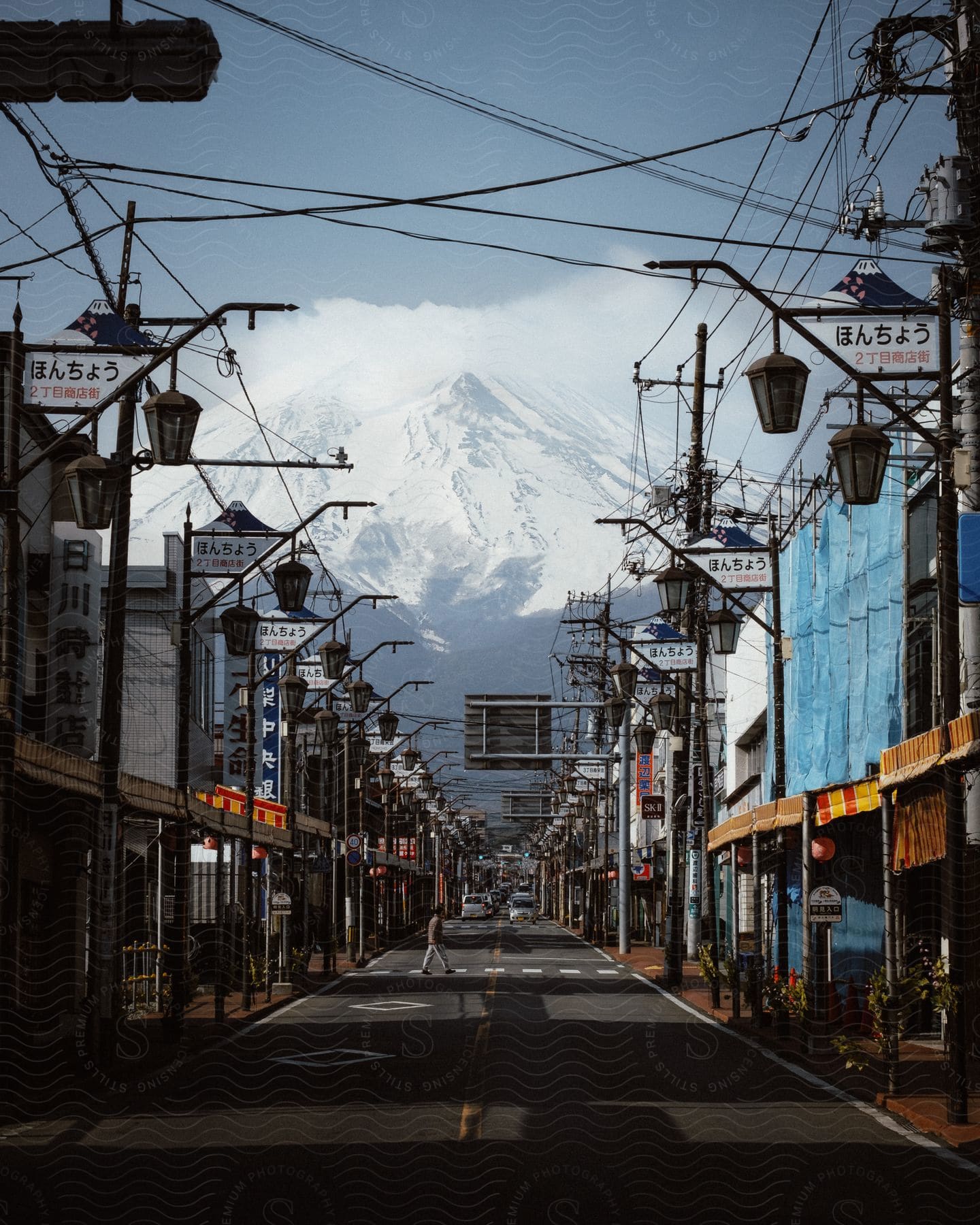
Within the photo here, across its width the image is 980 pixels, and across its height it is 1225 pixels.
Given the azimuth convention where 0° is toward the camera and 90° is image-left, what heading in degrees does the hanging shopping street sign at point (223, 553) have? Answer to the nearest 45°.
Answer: approximately 0°

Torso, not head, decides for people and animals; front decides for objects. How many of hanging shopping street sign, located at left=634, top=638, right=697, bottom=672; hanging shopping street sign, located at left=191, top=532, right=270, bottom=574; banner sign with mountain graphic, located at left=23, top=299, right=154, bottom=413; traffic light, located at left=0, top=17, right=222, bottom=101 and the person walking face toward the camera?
3

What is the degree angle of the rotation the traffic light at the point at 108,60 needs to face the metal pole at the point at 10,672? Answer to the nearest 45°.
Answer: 0° — it already faces it

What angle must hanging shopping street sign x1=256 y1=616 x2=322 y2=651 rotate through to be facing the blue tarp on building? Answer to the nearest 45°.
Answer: approximately 90° to its left

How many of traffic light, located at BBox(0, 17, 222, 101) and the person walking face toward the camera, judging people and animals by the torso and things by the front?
0

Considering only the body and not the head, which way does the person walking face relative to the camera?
to the viewer's right

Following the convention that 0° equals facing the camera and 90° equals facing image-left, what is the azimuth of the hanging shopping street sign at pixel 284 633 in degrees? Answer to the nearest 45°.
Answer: approximately 0°

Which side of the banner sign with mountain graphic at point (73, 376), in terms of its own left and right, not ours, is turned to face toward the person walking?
back

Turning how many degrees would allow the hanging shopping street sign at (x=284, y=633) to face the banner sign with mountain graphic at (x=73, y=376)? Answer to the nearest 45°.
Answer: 0° — it already faces it

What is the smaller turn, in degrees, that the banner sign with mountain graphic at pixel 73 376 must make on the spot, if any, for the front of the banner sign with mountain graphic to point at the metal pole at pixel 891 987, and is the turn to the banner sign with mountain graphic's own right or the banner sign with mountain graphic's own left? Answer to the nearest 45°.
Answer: approximately 90° to the banner sign with mountain graphic's own left

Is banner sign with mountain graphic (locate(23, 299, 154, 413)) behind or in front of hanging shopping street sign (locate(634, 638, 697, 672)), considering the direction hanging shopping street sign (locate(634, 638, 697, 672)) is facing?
in front
